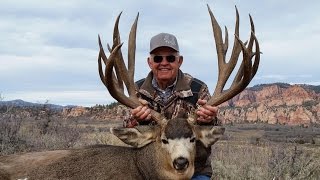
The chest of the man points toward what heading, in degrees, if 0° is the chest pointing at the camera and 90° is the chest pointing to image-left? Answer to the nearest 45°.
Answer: approximately 0°
